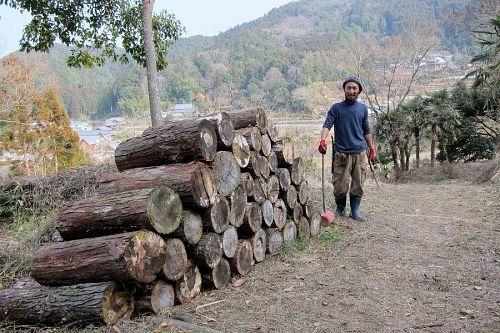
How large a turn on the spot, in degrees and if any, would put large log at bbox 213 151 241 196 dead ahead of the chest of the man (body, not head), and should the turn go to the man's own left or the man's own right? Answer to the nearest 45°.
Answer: approximately 45° to the man's own right

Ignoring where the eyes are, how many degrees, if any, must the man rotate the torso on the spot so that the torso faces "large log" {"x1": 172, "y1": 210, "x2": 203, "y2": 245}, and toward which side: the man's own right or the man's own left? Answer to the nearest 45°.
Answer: approximately 45° to the man's own right

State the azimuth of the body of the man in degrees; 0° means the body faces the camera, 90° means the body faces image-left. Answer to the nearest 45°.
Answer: approximately 0°

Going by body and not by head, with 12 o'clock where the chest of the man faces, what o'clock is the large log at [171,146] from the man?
The large log is roughly at 1 o'clock from the man.

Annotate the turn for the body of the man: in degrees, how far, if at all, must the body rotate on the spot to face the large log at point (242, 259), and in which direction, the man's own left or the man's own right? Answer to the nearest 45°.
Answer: approximately 45° to the man's own right

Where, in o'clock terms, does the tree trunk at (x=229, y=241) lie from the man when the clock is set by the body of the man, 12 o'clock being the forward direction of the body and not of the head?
The tree trunk is roughly at 1 o'clock from the man.

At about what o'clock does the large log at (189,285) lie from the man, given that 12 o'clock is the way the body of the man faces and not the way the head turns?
The large log is roughly at 1 o'clock from the man.
